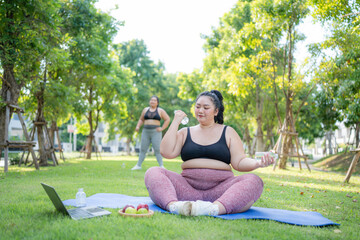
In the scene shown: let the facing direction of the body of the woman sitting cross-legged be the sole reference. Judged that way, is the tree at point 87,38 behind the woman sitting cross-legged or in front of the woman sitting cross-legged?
behind

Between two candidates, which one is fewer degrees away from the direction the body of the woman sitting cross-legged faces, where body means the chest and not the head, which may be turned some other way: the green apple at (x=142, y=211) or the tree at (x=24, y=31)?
the green apple

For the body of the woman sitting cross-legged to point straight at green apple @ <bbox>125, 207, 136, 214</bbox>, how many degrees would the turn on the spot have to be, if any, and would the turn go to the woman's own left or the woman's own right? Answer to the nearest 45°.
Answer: approximately 45° to the woman's own right

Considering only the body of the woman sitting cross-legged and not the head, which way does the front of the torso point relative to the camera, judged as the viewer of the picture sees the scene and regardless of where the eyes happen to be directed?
toward the camera

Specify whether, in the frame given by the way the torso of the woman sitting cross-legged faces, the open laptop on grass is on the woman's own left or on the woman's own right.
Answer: on the woman's own right

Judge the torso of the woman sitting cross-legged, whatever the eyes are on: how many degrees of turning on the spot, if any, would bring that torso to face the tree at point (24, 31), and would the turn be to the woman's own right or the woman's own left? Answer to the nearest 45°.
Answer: approximately 135° to the woman's own right

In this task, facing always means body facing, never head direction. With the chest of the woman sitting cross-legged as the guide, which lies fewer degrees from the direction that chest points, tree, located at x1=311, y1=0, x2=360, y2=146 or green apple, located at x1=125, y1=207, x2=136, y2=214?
the green apple

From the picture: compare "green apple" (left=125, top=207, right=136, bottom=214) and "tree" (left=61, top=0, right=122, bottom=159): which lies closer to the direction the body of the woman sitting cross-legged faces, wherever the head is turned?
the green apple

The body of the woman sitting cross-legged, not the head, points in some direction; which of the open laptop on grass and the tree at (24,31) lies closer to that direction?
the open laptop on grass

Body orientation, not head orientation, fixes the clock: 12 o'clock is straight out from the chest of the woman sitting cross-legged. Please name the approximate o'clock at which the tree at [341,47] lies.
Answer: The tree is roughly at 7 o'clock from the woman sitting cross-legged.
